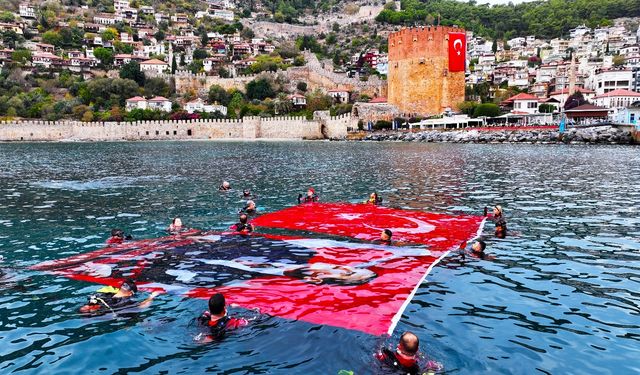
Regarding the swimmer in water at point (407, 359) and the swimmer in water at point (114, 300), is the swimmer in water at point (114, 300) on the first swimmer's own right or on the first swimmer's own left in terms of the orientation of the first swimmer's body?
on the first swimmer's own left

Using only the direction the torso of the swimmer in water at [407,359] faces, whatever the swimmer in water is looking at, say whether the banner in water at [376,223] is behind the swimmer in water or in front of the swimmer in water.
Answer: in front

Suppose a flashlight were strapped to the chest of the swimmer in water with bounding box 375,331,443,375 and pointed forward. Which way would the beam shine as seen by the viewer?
away from the camera

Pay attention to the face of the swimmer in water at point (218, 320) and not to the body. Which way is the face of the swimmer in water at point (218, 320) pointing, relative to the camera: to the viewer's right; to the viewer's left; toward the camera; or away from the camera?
away from the camera

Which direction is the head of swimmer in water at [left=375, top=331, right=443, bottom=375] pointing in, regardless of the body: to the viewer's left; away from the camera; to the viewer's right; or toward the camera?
away from the camera
